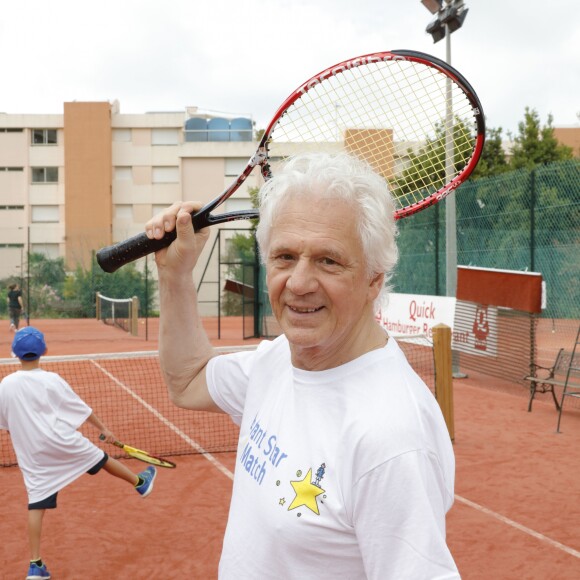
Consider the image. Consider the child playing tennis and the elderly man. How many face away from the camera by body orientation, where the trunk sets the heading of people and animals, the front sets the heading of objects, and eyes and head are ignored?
1

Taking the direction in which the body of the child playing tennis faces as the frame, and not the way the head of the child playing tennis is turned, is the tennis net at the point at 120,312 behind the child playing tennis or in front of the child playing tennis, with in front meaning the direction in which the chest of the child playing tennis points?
in front

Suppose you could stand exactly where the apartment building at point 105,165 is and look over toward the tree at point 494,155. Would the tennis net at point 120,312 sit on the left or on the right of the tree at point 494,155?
right

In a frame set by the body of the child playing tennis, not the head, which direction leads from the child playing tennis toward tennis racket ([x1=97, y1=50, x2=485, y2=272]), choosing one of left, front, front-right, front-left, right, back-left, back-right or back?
back-right

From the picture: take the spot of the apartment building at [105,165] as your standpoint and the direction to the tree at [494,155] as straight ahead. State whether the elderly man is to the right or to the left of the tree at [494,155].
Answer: right

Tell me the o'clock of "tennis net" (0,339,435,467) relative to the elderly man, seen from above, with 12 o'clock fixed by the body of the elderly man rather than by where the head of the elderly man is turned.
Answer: The tennis net is roughly at 4 o'clock from the elderly man.

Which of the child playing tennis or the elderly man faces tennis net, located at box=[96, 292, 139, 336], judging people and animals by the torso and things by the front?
the child playing tennis

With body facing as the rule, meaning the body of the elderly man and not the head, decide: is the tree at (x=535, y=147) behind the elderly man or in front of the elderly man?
behind

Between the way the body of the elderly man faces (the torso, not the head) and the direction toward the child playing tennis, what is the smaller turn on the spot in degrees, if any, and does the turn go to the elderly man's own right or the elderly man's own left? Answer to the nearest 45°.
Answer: approximately 90° to the elderly man's own right

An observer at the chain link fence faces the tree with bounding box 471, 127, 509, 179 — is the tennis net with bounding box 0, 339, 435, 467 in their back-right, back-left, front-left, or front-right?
back-left

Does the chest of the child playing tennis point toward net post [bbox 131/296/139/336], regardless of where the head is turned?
yes

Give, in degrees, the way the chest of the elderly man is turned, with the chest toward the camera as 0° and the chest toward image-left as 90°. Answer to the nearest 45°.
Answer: approximately 45°

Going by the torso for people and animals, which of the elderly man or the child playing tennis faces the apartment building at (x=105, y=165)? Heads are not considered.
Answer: the child playing tennis

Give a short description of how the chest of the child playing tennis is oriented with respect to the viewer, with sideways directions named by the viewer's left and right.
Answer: facing away from the viewer

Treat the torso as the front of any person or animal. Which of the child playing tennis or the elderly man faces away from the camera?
the child playing tennis
